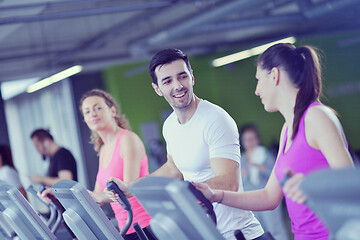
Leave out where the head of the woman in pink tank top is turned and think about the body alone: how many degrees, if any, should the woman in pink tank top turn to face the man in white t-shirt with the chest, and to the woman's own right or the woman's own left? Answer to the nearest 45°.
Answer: approximately 90° to the woman's own left

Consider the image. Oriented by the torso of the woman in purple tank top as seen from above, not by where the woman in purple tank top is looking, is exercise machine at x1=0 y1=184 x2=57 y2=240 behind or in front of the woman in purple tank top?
in front

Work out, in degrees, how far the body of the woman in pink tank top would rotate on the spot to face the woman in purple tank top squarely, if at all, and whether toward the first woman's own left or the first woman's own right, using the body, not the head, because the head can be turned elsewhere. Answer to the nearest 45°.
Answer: approximately 90° to the first woman's own left

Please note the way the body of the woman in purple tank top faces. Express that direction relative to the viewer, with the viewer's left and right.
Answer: facing to the left of the viewer

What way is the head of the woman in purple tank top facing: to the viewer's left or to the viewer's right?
to the viewer's left

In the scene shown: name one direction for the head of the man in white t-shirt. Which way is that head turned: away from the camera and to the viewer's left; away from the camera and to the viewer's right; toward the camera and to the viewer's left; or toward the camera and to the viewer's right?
toward the camera and to the viewer's right
